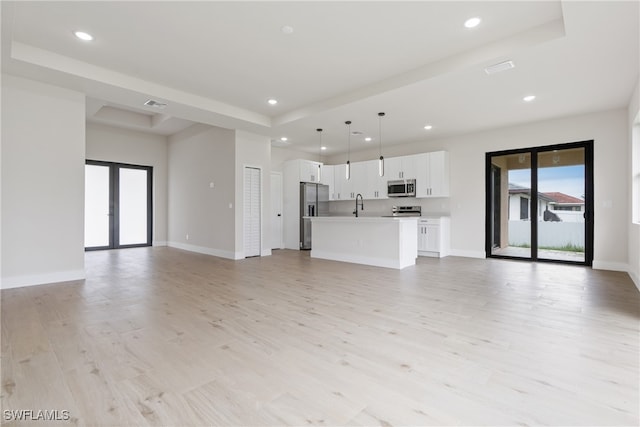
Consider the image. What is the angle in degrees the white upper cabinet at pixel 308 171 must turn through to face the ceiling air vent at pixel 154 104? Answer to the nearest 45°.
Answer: approximately 90° to its right

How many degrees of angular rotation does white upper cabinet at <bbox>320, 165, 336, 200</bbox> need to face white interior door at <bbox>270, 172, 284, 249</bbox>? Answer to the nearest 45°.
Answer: approximately 90° to its right

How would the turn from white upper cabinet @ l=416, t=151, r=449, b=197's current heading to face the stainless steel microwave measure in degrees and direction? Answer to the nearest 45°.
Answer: approximately 45° to its right

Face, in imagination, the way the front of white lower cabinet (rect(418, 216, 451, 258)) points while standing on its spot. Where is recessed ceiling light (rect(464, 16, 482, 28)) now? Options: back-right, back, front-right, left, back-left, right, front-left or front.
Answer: front-left

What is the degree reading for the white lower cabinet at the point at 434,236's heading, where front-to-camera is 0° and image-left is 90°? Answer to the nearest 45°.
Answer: approximately 45°

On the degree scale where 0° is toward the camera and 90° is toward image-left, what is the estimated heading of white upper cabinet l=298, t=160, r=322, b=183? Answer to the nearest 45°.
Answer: approximately 315°

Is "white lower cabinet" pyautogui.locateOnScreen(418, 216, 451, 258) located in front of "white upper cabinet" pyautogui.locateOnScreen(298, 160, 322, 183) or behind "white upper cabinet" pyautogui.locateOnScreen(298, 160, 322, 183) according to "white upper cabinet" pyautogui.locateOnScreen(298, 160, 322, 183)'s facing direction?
in front

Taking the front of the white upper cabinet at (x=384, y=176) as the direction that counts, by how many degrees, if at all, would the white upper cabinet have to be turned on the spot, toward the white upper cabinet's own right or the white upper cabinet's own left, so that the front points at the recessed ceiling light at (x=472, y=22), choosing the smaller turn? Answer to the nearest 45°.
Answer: approximately 45° to the white upper cabinet's own left

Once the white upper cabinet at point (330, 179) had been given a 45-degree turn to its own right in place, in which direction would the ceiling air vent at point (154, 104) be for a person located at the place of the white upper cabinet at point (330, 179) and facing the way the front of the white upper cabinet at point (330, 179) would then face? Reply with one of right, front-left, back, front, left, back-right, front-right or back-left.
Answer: front-right
